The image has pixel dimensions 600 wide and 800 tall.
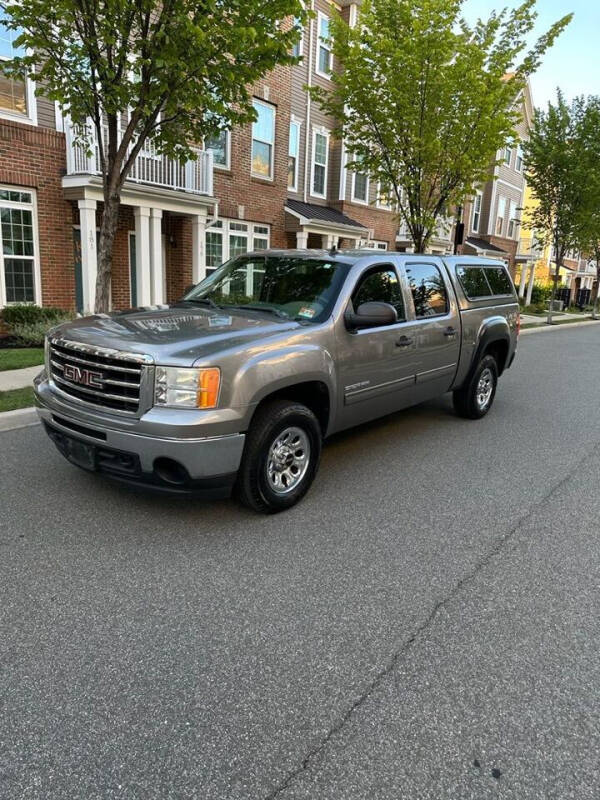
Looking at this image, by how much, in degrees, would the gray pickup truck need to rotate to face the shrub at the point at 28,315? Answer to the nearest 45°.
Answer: approximately 90° to its right

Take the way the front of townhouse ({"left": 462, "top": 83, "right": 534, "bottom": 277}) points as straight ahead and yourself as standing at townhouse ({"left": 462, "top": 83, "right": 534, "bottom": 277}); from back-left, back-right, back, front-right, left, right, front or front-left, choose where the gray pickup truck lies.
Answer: front-right

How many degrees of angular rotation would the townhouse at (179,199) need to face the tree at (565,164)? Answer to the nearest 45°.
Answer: approximately 90° to its left

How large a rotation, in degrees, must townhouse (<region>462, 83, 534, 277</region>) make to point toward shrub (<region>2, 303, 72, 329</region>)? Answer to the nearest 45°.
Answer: approximately 45° to its right

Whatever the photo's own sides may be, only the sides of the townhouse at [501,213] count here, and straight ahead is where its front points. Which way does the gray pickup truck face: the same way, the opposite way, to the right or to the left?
to the right

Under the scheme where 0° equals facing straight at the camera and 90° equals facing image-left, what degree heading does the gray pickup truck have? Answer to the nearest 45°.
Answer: approximately 45°

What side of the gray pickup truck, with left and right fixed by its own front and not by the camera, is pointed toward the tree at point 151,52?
right

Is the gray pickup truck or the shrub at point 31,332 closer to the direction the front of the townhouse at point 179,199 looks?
the gray pickup truck

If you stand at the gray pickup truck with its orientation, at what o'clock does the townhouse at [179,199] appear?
The townhouse is roughly at 4 o'clock from the gray pickup truck.

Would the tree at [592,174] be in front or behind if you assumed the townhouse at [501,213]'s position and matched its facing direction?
in front

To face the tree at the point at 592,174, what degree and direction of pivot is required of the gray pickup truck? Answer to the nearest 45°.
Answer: approximately 180°

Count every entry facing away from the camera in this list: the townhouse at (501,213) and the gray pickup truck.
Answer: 0

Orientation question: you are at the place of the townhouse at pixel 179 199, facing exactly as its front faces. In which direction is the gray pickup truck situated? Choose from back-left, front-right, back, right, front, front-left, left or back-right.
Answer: front-right

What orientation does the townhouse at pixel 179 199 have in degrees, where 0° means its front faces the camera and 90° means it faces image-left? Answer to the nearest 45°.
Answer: approximately 315°

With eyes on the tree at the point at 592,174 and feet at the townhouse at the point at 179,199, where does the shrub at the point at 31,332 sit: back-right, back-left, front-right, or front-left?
back-right

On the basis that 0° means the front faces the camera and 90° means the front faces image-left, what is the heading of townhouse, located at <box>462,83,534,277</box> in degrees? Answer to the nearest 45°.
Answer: approximately 315°

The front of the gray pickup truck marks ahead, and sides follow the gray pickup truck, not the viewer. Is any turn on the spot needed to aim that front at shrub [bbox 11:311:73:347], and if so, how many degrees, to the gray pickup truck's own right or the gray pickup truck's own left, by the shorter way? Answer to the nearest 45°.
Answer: approximately 90° to the gray pickup truck's own right
